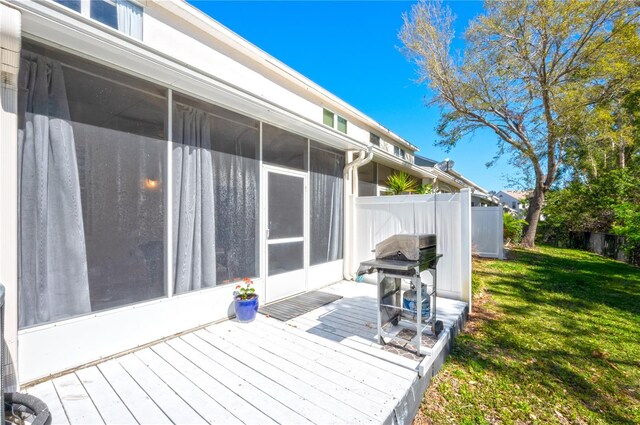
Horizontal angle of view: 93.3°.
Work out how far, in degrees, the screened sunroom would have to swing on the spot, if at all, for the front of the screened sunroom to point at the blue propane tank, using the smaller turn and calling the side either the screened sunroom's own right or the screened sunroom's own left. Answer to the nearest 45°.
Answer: approximately 45° to the screened sunroom's own left

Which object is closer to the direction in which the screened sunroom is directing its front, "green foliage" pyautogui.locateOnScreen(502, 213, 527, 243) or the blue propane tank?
the blue propane tank

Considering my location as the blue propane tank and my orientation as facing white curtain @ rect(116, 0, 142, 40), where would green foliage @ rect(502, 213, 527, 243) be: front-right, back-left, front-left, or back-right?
back-right

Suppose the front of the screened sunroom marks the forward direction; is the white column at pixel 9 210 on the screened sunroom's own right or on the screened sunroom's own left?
on the screened sunroom's own right

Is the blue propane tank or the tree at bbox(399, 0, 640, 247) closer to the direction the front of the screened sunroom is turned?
the blue propane tank

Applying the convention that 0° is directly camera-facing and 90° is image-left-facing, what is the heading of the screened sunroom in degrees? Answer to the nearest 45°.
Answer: approximately 315°

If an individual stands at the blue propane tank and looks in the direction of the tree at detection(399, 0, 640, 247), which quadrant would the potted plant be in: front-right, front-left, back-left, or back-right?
back-left

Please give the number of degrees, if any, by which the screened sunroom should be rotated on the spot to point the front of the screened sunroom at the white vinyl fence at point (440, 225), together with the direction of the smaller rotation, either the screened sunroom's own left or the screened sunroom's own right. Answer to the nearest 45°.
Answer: approximately 45° to the screened sunroom's own left

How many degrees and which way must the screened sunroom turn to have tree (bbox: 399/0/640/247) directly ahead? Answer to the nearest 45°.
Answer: approximately 45° to its left
